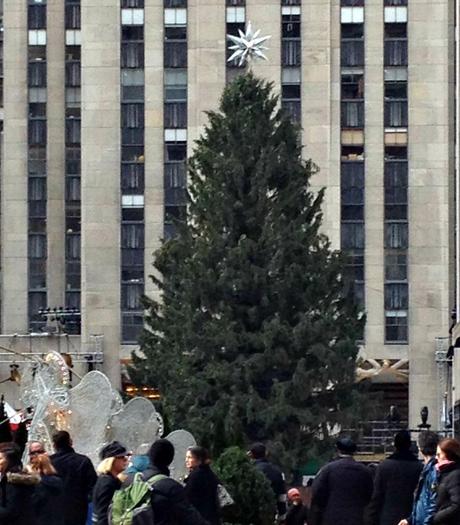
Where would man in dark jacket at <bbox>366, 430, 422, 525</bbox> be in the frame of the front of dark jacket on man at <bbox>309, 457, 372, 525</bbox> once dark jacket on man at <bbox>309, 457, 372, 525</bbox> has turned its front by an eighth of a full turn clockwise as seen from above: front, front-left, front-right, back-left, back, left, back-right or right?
front-right

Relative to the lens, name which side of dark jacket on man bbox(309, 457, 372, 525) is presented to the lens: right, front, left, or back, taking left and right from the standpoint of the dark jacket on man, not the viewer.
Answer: back

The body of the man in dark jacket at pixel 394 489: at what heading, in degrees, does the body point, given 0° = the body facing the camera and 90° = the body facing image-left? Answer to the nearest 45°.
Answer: approximately 180°

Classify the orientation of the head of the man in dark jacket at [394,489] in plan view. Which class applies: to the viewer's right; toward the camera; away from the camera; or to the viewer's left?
away from the camera

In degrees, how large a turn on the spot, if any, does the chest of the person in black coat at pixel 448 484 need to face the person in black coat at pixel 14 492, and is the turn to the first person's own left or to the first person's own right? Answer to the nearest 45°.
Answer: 0° — they already face them

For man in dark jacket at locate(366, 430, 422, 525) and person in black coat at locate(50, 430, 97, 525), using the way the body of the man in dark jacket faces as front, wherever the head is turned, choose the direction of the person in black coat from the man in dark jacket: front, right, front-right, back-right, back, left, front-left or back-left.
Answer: left

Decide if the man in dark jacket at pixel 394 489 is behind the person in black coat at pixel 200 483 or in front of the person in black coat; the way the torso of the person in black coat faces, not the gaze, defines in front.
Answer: behind
